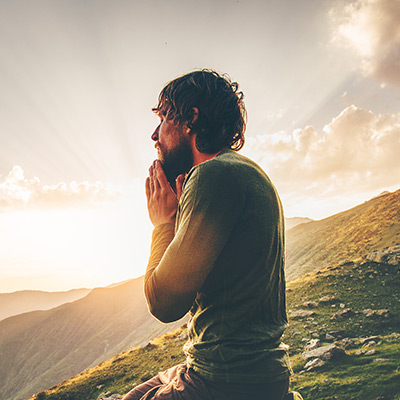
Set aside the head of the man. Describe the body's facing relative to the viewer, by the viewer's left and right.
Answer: facing away from the viewer and to the left of the viewer

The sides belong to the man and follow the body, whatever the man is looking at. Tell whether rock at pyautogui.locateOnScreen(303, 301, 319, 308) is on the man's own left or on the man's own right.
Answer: on the man's own right

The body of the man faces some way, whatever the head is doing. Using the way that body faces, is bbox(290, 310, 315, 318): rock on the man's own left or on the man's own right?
on the man's own right

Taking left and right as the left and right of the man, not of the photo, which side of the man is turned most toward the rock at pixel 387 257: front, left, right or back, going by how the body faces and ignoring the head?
right
